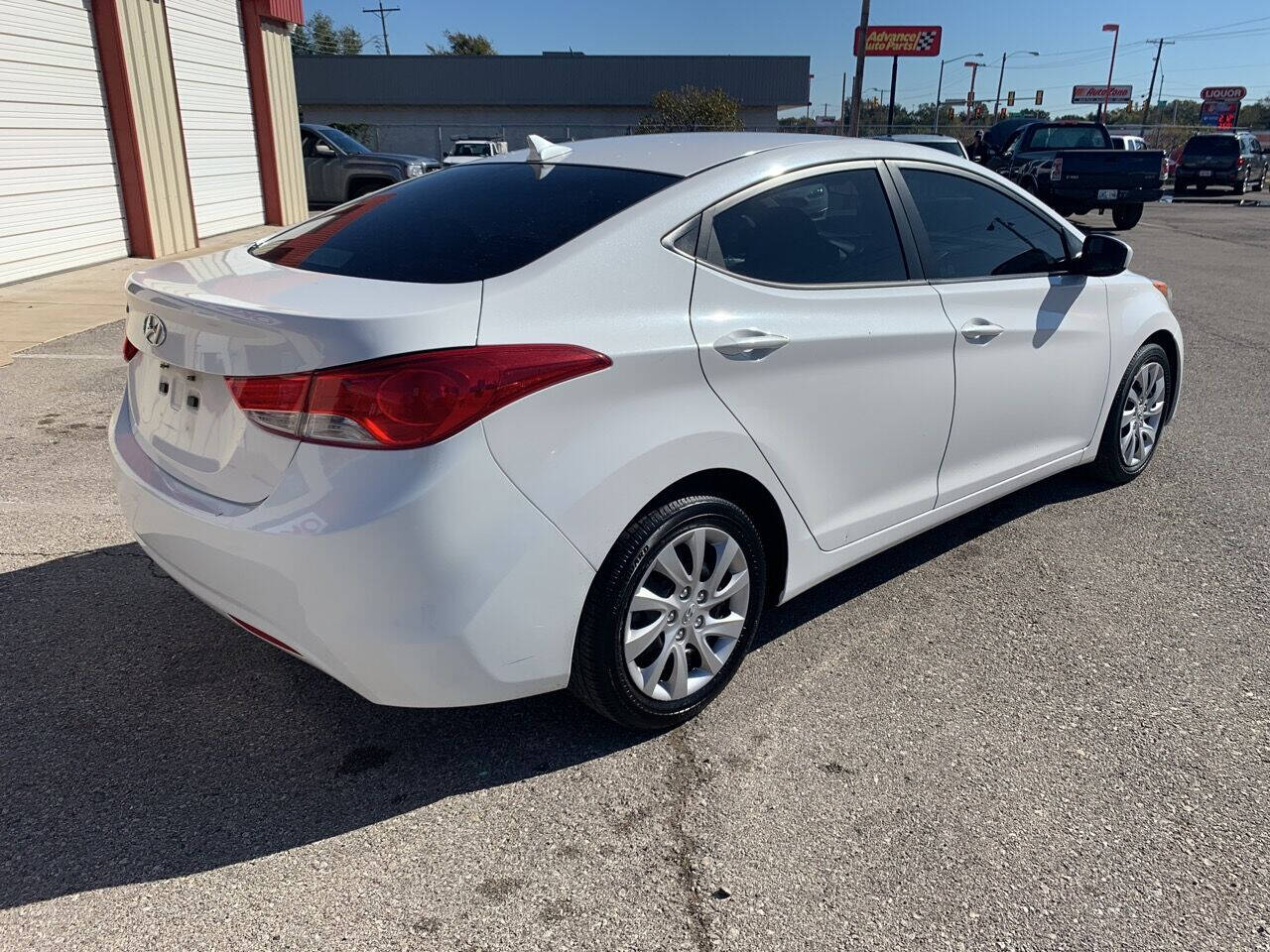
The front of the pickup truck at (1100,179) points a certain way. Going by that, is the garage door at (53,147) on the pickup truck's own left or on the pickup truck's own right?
on the pickup truck's own left

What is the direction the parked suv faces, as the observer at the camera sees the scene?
facing away from the viewer and to the right of the viewer

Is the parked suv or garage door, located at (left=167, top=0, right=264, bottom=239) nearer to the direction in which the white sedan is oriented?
the parked suv

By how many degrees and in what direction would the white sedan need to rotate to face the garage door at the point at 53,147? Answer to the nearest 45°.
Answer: approximately 90° to its left

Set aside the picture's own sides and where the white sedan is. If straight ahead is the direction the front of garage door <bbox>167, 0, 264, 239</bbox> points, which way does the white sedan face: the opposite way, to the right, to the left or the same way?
to the left

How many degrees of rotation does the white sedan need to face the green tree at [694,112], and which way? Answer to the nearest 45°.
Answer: approximately 45° to its left

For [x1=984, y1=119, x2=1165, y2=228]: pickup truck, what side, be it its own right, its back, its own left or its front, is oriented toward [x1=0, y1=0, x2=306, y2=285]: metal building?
left

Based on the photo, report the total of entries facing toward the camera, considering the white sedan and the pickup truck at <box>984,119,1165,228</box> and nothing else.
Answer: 0

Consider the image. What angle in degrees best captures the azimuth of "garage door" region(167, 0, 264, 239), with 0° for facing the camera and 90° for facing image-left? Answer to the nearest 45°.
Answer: approximately 315°

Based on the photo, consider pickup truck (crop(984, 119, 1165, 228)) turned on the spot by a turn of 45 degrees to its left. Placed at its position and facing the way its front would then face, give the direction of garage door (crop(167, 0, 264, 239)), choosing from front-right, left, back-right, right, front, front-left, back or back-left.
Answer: front-left

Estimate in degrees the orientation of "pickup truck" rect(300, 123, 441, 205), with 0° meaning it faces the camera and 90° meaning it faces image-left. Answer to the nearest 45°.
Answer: approximately 315°

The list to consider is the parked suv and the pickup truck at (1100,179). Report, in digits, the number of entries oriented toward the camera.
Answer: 0
